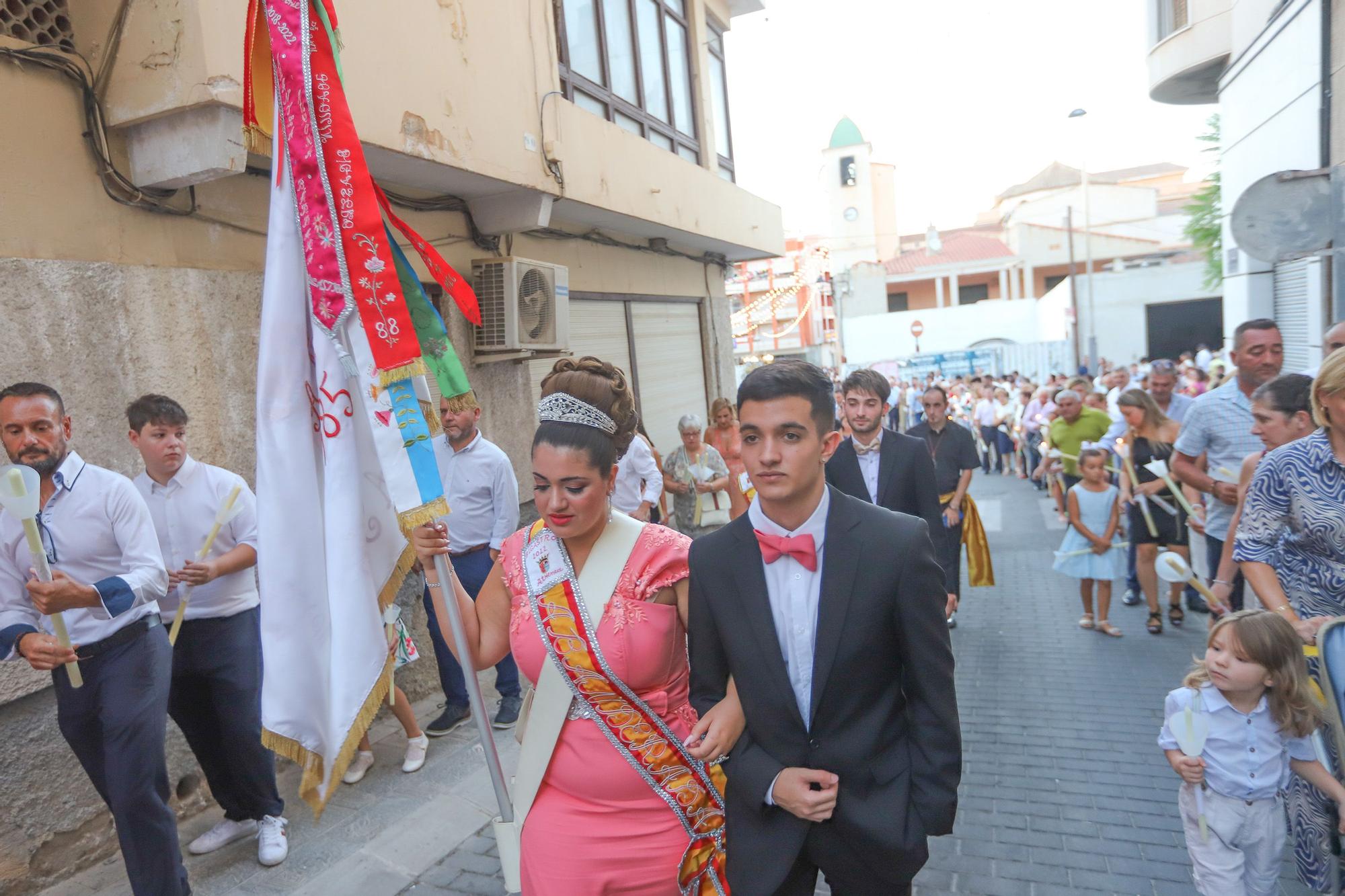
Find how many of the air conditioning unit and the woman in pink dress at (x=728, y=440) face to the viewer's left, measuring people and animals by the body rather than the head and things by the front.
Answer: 0

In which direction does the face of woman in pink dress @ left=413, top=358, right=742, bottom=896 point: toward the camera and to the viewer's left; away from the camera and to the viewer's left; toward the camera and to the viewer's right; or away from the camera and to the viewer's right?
toward the camera and to the viewer's left

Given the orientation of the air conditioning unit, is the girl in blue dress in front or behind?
in front

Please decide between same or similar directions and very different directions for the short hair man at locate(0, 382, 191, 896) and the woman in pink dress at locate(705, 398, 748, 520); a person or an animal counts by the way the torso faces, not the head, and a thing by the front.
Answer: same or similar directions

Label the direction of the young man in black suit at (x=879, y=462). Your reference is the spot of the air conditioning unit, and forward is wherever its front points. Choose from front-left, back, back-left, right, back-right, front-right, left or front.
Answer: front

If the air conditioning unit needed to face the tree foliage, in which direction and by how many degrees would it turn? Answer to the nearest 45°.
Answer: approximately 90° to its left

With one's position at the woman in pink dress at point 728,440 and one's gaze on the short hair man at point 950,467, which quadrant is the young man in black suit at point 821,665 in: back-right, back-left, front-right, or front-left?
front-right

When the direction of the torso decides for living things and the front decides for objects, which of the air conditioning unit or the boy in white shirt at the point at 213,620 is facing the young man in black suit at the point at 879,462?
the air conditioning unit

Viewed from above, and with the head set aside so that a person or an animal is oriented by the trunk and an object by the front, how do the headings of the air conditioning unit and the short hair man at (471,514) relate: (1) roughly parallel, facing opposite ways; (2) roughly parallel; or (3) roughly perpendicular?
roughly perpendicular

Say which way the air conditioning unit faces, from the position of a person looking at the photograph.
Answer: facing the viewer and to the right of the viewer

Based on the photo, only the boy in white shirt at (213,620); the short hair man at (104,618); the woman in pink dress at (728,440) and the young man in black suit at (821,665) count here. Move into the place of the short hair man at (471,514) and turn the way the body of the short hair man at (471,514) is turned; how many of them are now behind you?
1

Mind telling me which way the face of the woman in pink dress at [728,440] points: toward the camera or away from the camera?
toward the camera

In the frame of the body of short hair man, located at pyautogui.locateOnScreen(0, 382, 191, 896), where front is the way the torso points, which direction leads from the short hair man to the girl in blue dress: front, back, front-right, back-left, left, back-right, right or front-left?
back-left

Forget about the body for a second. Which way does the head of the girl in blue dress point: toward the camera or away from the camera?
toward the camera

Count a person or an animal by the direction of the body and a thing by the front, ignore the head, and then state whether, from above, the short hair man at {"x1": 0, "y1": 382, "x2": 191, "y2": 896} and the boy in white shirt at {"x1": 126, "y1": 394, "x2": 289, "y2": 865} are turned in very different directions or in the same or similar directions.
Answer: same or similar directions
